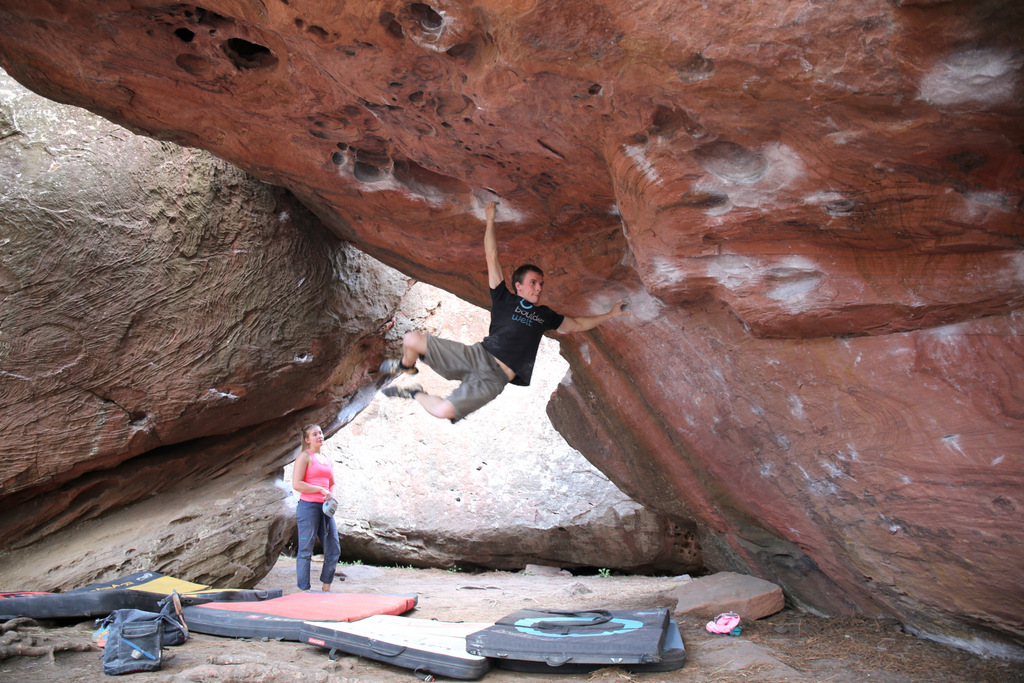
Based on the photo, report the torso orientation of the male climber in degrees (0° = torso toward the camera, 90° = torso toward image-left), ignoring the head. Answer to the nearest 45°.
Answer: approximately 0°

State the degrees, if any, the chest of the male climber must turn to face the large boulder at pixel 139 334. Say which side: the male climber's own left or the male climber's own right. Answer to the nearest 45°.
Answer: approximately 135° to the male climber's own right

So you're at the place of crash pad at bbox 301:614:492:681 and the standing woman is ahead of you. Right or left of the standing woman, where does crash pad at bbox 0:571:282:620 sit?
left

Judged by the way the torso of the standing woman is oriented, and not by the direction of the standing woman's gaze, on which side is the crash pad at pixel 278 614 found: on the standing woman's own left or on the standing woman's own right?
on the standing woman's own right

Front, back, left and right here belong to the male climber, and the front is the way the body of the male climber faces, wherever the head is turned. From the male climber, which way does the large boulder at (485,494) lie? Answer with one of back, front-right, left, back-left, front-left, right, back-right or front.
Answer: back
